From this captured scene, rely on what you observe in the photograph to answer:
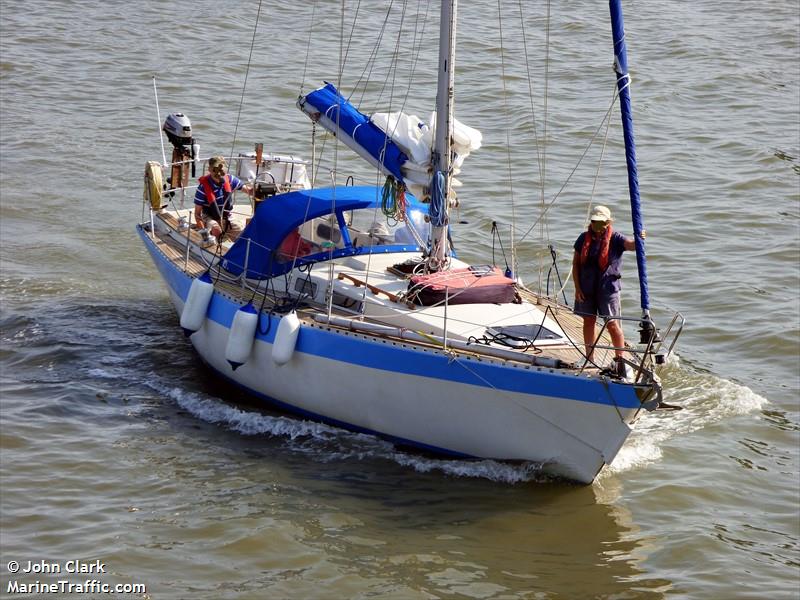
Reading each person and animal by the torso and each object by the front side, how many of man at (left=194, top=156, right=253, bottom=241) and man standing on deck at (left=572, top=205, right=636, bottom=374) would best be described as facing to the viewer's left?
0

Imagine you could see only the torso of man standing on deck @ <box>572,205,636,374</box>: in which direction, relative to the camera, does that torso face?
toward the camera

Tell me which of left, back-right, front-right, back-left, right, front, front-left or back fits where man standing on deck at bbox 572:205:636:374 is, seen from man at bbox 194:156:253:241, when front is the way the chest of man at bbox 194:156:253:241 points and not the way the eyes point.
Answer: front

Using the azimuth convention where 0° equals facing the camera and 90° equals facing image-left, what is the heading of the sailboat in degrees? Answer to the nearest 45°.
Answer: approximately 315°

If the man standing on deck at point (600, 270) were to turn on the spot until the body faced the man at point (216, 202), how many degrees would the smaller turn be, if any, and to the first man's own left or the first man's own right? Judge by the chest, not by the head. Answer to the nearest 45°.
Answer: approximately 135° to the first man's own right
